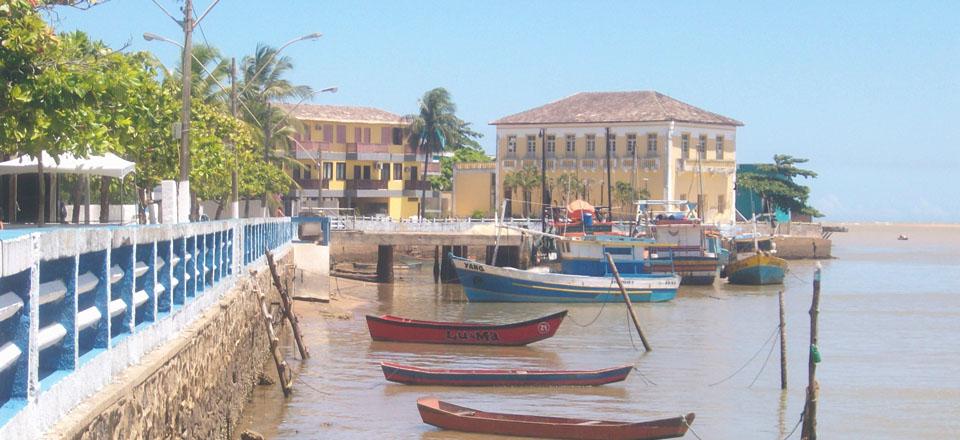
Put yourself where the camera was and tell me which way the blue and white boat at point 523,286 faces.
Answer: facing to the left of the viewer

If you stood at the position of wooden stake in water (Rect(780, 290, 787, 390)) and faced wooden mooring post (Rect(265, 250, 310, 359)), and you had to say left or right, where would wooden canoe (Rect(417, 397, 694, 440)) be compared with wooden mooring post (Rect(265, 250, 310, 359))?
left

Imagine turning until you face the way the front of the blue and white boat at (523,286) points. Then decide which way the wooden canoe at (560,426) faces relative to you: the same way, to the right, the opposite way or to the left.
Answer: the opposite way

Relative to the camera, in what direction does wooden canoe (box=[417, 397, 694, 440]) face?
facing to the right of the viewer

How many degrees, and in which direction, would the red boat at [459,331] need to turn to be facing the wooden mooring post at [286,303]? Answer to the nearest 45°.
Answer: approximately 135° to its right

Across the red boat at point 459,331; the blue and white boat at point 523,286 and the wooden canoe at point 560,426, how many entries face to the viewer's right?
2

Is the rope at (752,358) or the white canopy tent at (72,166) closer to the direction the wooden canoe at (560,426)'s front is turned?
the rope
